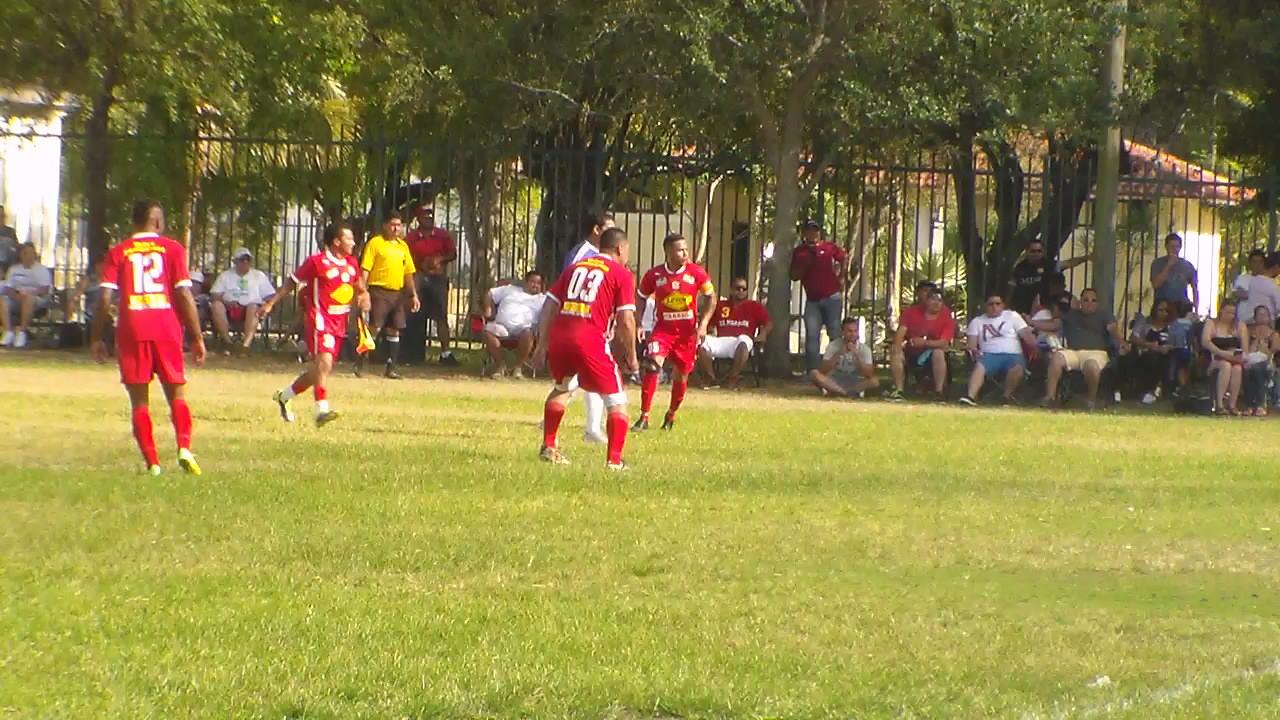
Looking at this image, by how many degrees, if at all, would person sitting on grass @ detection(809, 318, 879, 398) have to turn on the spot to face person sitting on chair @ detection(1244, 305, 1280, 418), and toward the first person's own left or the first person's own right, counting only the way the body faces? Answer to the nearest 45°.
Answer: approximately 90° to the first person's own left

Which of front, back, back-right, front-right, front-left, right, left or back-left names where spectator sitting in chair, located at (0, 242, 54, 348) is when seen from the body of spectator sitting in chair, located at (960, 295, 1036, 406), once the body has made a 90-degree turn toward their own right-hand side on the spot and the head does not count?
front

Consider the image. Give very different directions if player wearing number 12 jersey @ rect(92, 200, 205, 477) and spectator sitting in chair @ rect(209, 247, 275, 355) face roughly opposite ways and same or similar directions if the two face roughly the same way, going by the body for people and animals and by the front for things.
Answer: very different directions

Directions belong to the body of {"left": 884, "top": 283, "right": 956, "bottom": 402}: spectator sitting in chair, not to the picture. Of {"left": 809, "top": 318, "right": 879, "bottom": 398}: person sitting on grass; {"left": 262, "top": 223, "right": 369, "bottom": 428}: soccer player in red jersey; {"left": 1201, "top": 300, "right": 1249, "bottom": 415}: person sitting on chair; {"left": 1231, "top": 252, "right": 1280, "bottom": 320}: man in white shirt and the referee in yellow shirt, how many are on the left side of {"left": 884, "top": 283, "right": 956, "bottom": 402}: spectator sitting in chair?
2

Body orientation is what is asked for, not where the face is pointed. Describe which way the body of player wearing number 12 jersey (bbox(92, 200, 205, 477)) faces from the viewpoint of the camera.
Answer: away from the camera
